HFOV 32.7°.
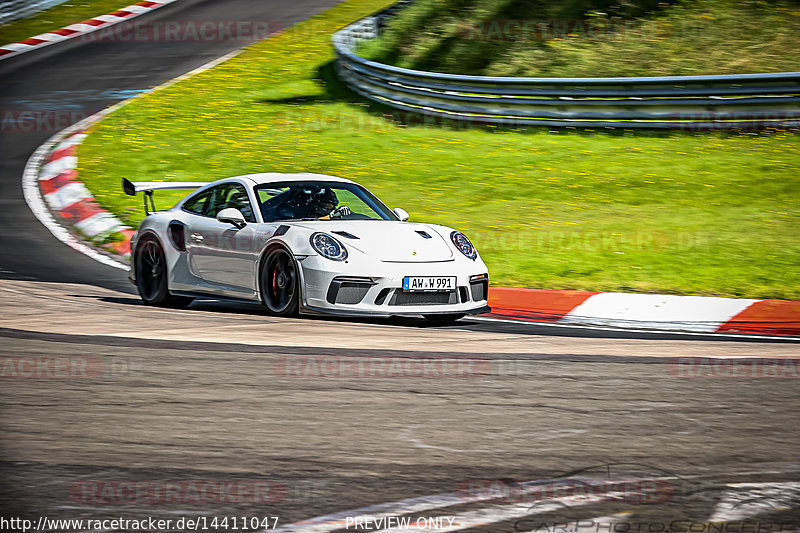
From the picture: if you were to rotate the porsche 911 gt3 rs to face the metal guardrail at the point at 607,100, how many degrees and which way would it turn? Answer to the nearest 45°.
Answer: approximately 90° to its left

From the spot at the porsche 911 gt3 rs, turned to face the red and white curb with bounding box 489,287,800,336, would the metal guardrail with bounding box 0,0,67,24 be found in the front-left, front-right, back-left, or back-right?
back-left

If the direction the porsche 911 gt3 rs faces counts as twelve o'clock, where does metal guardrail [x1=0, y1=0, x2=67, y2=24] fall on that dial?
The metal guardrail is roughly at 7 o'clock from the porsche 911 gt3 rs.

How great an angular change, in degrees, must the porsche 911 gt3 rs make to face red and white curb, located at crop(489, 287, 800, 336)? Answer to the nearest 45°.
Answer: approximately 45° to its left

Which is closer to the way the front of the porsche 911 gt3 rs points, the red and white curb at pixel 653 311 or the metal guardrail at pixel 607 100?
the red and white curb

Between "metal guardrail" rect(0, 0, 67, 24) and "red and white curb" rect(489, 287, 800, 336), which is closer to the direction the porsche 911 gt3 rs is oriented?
the red and white curb

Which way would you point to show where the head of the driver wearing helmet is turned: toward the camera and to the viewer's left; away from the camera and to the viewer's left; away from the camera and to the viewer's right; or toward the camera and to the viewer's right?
toward the camera and to the viewer's right

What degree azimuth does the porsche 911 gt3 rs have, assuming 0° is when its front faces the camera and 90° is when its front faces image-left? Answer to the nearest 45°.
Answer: approximately 315°

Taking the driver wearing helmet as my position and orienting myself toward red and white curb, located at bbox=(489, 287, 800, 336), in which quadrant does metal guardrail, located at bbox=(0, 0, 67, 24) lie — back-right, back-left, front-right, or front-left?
back-left
